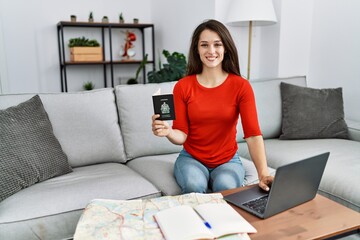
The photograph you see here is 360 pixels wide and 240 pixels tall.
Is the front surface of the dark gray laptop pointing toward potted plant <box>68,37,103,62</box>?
yes

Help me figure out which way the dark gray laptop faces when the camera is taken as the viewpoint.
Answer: facing away from the viewer and to the left of the viewer

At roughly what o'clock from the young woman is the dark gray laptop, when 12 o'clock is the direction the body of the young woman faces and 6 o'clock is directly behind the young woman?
The dark gray laptop is roughly at 11 o'clock from the young woman.

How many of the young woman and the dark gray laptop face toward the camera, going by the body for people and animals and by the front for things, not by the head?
1

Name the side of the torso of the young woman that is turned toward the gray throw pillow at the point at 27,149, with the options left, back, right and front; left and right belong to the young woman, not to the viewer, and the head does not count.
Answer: right

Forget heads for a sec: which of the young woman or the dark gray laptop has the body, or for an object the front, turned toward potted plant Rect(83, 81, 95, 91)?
the dark gray laptop

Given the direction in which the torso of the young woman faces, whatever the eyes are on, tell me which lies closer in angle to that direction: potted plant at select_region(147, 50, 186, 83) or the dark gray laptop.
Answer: the dark gray laptop

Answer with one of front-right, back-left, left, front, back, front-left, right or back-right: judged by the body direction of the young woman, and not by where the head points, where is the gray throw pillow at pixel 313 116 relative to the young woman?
back-left
